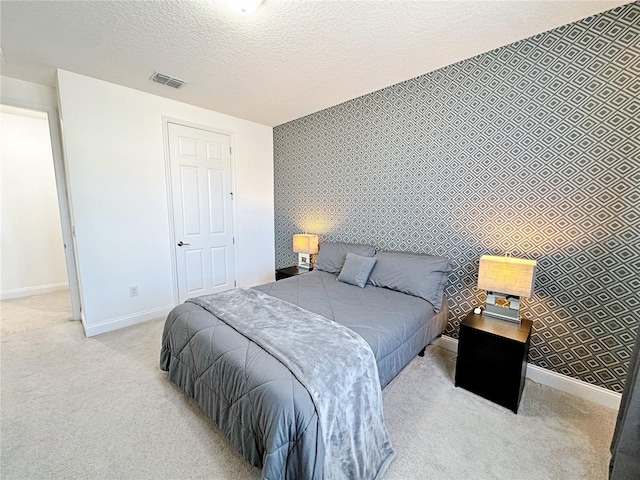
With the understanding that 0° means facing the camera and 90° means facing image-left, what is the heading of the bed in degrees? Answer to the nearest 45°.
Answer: approximately 45°

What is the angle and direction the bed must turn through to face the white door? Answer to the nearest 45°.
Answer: approximately 90° to its right

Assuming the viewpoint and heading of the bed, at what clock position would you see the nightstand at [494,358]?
The nightstand is roughly at 7 o'clock from the bed.

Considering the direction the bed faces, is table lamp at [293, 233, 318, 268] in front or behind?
behind

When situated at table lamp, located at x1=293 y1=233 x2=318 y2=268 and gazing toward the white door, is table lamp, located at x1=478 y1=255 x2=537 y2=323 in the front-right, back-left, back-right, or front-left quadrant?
back-left

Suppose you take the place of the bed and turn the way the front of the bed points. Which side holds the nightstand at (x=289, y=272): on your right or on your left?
on your right

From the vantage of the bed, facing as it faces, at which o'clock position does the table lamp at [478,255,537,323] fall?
The table lamp is roughly at 7 o'clock from the bed.
